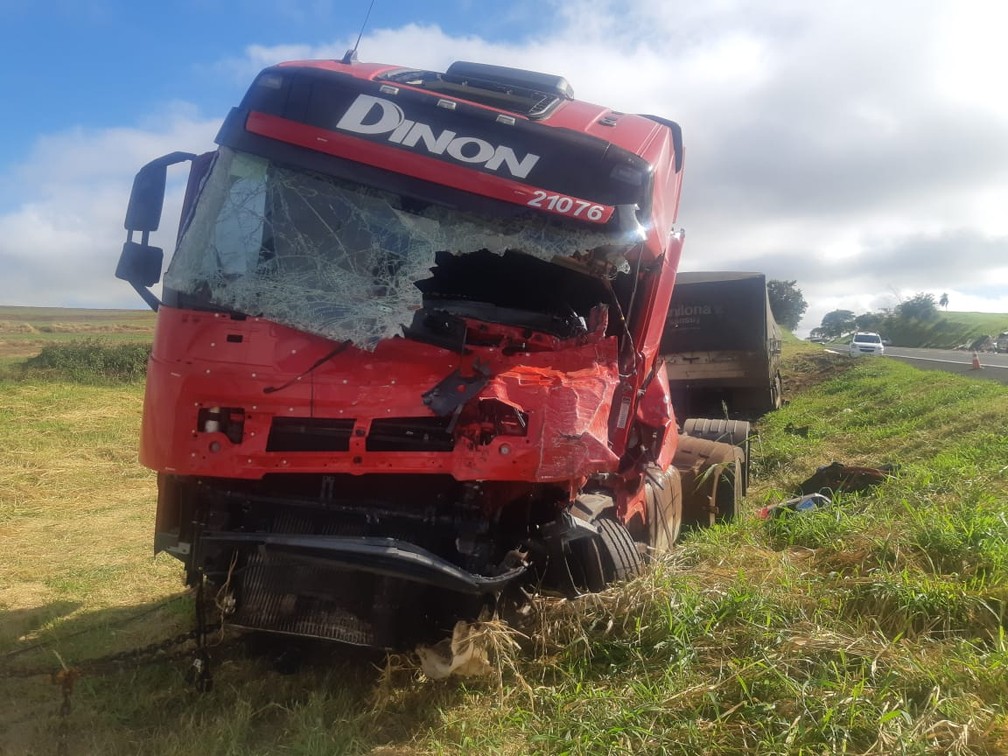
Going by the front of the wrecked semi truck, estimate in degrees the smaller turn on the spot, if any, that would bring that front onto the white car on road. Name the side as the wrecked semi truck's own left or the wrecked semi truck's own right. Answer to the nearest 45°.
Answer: approximately 135° to the wrecked semi truck's own left

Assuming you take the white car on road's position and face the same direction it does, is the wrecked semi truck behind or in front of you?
in front

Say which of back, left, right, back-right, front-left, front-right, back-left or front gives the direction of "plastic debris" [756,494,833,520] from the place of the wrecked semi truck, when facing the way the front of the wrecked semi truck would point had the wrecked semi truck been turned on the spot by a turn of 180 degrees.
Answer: front-right

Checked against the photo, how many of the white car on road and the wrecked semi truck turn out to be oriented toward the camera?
2

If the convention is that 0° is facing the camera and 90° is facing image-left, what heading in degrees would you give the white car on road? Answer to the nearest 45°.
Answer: approximately 0°

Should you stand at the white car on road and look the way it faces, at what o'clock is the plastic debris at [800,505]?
The plastic debris is roughly at 12 o'clock from the white car on road.

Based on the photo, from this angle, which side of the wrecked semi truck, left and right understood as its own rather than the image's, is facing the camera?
front
